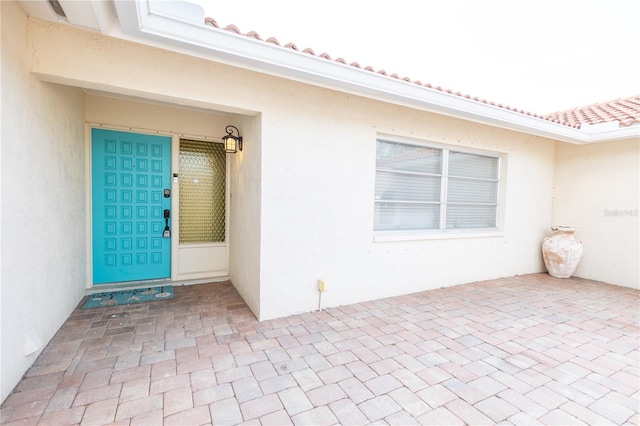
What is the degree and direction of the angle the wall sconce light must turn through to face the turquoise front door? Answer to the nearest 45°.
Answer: approximately 45° to its right

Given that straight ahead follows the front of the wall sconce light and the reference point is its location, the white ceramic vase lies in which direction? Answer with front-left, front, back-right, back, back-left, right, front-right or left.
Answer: back

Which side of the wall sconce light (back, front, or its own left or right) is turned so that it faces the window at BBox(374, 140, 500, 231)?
back

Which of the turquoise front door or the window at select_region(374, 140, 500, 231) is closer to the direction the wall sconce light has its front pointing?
the turquoise front door

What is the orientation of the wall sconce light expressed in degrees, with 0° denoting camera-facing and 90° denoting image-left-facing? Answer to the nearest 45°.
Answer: approximately 90°
